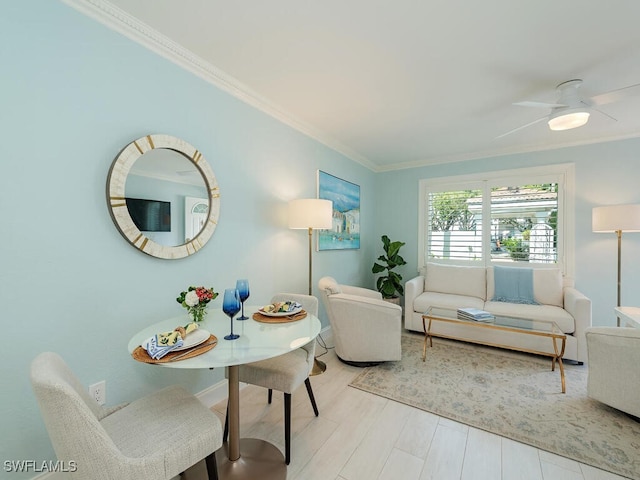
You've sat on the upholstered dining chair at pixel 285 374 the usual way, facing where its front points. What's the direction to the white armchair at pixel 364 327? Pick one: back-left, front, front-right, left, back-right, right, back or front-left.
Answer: back

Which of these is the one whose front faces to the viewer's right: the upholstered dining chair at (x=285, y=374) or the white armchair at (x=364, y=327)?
the white armchair

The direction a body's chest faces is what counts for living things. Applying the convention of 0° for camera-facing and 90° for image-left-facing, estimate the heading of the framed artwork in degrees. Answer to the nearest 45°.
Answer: approximately 315°

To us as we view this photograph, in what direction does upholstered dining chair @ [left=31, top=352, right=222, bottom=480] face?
facing away from the viewer and to the right of the viewer

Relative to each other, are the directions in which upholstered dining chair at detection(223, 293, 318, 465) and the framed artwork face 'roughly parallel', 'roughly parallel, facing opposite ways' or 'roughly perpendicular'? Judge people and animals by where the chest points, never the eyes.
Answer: roughly perpendicular

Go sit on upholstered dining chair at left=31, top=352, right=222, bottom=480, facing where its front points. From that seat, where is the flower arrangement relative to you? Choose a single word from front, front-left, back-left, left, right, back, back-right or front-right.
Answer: front

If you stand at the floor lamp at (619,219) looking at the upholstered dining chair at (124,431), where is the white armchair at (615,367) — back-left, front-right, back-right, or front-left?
front-left

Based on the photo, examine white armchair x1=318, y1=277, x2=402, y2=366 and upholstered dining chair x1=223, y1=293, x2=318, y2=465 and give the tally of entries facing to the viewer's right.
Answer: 1

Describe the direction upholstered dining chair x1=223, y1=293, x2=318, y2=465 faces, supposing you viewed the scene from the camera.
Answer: facing the viewer and to the left of the viewer

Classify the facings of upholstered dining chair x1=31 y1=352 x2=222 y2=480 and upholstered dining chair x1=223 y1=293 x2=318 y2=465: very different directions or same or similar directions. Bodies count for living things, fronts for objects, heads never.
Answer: very different directions

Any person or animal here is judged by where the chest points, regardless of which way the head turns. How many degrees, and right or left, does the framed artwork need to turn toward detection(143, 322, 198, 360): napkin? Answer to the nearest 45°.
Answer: approximately 45° to its right

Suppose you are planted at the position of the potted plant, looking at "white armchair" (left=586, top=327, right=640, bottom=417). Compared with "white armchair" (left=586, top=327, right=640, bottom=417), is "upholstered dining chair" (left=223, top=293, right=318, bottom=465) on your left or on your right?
right

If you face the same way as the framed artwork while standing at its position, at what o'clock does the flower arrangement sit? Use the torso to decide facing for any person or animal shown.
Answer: The flower arrangement is roughly at 2 o'clock from the framed artwork.

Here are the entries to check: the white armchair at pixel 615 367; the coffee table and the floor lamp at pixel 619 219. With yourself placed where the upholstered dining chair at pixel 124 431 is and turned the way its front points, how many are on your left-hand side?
0

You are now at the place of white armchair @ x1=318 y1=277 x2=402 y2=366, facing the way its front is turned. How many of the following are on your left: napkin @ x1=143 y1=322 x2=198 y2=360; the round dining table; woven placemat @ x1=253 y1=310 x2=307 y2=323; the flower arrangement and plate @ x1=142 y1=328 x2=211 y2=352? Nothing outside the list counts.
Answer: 0

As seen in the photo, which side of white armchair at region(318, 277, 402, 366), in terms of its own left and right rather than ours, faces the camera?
right

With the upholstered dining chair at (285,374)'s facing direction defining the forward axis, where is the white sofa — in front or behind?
behind

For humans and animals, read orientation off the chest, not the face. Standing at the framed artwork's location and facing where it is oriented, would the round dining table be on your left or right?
on your right
